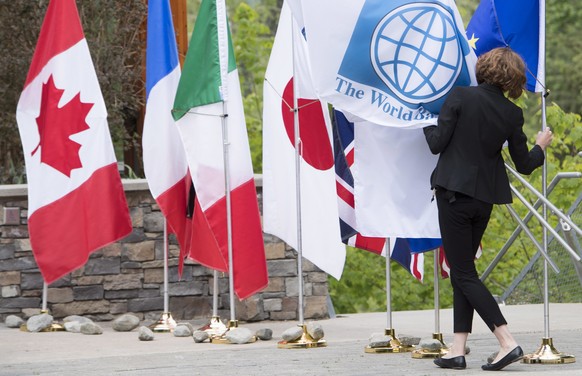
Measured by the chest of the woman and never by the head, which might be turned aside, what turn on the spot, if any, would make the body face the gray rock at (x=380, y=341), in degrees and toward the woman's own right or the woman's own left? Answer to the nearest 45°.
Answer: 0° — they already face it

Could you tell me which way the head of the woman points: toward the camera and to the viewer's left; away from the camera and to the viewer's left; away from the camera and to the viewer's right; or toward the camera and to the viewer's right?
away from the camera and to the viewer's right

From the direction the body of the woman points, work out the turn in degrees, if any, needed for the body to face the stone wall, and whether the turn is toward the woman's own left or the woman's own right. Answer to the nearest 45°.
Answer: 0° — they already face it

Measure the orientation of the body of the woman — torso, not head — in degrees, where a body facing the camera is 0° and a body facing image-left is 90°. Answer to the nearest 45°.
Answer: approximately 135°
